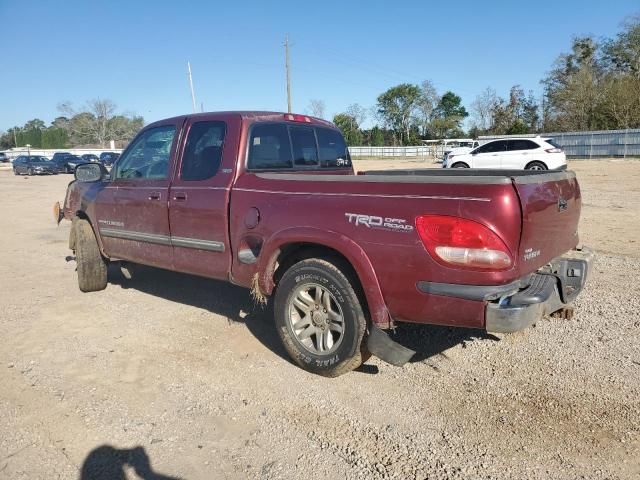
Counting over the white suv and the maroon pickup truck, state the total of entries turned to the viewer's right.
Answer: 0

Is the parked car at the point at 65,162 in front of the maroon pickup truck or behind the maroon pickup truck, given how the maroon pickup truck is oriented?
in front

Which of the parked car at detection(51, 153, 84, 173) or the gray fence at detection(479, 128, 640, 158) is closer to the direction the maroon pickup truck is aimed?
the parked car

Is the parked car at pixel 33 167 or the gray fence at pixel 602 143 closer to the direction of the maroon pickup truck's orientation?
the parked car

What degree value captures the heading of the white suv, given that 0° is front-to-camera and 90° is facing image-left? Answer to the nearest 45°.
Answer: approximately 90°

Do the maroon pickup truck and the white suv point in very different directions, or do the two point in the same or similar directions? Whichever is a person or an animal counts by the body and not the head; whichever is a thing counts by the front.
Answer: same or similar directions

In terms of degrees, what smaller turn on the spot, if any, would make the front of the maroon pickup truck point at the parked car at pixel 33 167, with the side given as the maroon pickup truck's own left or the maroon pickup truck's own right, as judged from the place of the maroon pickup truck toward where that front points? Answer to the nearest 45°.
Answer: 0° — it already faces it

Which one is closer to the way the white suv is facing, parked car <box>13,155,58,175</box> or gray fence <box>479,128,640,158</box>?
the parked car

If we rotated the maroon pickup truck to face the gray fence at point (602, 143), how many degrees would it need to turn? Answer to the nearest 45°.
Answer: approximately 90° to its right

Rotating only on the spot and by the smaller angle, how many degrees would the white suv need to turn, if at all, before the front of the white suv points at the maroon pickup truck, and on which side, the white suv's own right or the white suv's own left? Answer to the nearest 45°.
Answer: approximately 90° to the white suv's own left

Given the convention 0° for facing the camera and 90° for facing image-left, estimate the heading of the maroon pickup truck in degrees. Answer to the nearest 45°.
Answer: approximately 135°

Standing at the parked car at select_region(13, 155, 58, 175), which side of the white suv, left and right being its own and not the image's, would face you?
front

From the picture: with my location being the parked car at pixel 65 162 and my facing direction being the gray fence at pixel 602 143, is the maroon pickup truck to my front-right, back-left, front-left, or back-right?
front-right
